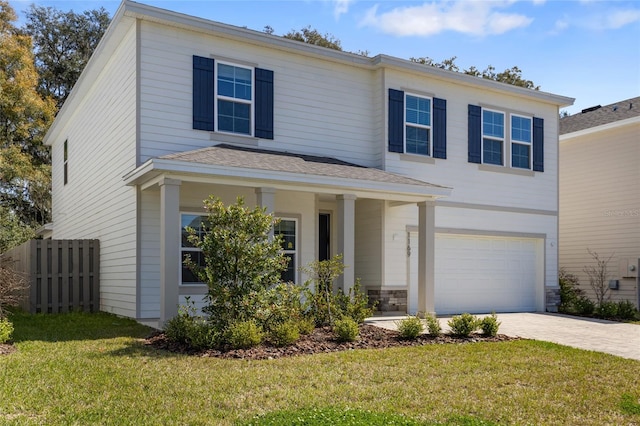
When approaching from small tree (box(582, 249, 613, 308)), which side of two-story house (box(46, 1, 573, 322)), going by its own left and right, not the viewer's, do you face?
left

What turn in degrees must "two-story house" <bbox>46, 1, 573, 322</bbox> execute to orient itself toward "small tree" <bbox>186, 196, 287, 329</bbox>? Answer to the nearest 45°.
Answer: approximately 45° to its right

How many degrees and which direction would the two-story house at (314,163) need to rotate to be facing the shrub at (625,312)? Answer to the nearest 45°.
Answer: approximately 45° to its left

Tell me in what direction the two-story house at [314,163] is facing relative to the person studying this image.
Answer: facing the viewer and to the right of the viewer

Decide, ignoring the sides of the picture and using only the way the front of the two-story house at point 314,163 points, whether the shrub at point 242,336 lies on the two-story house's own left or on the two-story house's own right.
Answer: on the two-story house's own right
